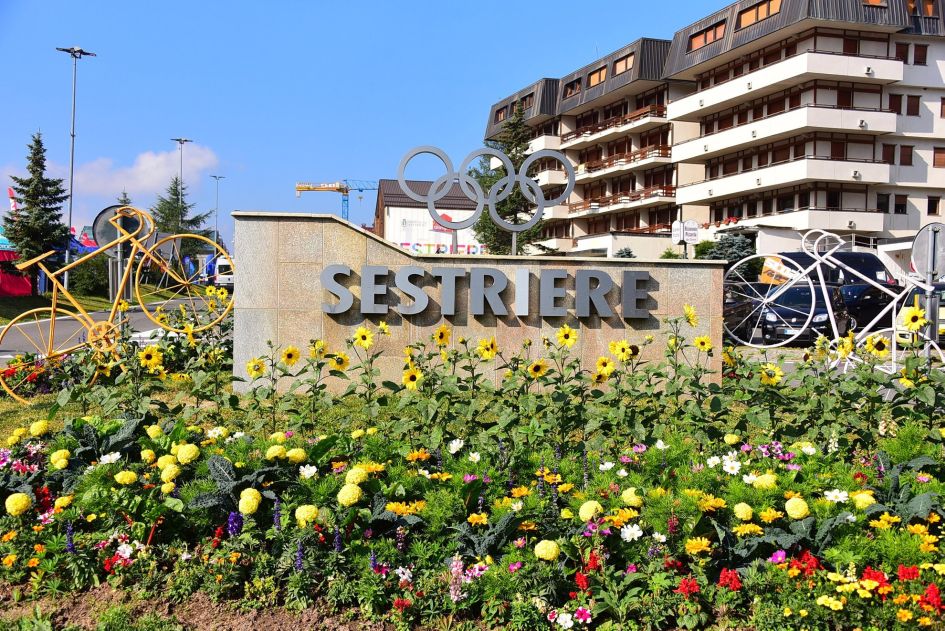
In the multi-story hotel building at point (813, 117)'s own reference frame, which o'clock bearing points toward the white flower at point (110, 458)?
The white flower is roughly at 11 o'clock from the multi-story hotel building.

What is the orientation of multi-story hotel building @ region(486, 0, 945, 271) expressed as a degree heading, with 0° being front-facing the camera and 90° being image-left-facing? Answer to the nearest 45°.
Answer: approximately 45°

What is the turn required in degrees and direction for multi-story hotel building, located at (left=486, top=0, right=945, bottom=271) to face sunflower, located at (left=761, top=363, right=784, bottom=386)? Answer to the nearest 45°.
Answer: approximately 45° to its left

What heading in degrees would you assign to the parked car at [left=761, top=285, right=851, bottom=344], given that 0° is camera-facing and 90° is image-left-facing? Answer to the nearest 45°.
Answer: approximately 45°

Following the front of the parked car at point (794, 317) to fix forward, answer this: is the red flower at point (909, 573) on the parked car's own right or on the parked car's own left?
on the parked car's own left
